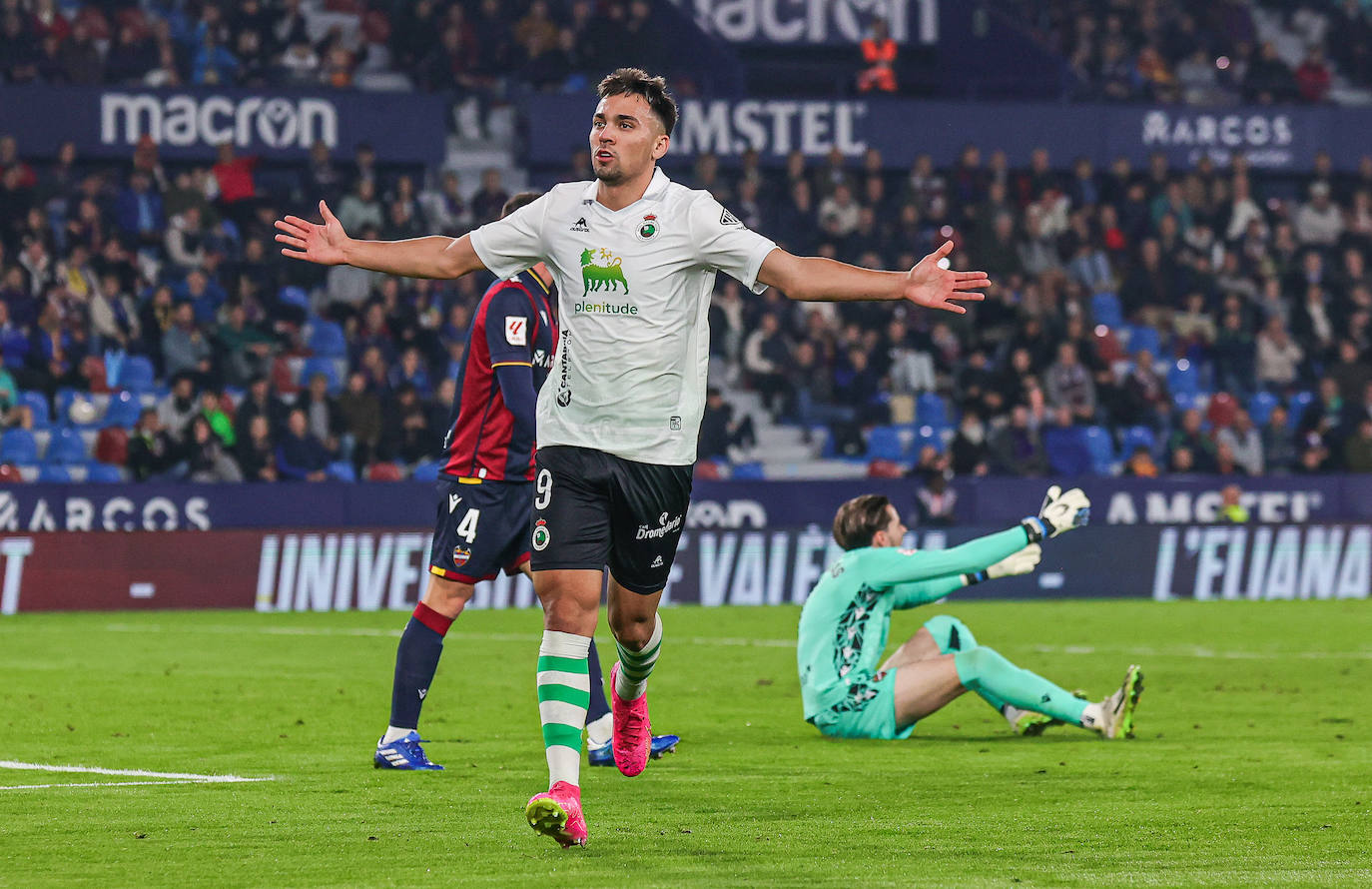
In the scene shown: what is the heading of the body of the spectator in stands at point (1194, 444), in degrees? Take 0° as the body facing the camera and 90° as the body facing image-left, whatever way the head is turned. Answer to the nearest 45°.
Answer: approximately 0°

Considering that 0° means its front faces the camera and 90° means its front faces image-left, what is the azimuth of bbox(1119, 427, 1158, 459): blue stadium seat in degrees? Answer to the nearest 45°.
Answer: approximately 0°

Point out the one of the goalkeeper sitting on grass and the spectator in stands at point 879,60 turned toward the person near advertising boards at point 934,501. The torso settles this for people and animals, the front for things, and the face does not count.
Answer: the spectator in stands at point 879,60

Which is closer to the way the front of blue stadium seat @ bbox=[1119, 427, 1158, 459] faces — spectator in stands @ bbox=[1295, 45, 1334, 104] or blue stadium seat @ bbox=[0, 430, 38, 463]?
the blue stadium seat

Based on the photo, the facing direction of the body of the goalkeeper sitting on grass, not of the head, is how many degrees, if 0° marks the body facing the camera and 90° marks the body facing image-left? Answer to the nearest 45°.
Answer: approximately 270°
